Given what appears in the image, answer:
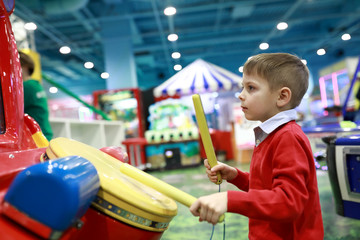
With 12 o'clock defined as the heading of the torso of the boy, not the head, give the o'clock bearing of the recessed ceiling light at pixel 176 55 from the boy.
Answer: The recessed ceiling light is roughly at 2 o'clock from the boy.

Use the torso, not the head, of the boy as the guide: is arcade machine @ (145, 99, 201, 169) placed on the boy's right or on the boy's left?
on the boy's right

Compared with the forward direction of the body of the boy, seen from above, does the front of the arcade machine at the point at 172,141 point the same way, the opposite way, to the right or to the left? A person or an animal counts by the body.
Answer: to the left

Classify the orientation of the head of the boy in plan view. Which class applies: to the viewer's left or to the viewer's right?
to the viewer's left

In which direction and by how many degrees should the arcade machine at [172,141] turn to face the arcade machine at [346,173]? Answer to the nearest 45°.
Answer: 0° — it already faces it

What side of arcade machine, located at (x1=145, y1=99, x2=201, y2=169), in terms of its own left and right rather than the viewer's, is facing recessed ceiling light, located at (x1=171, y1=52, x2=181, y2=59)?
back

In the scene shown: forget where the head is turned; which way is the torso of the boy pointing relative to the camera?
to the viewer's left

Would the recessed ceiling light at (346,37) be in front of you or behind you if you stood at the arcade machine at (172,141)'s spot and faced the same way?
in front

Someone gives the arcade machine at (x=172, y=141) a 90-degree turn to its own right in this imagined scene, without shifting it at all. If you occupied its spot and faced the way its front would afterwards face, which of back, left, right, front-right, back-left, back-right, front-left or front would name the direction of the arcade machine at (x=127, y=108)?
front-right

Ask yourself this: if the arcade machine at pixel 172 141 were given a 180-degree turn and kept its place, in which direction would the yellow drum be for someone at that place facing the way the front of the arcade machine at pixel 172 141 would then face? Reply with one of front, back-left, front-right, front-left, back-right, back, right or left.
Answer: back

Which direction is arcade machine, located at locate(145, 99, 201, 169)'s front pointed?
toward the camera

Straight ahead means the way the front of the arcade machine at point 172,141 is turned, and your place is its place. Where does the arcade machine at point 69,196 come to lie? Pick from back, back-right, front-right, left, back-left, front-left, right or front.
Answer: front

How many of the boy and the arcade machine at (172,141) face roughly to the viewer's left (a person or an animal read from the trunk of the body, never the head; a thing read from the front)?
1
